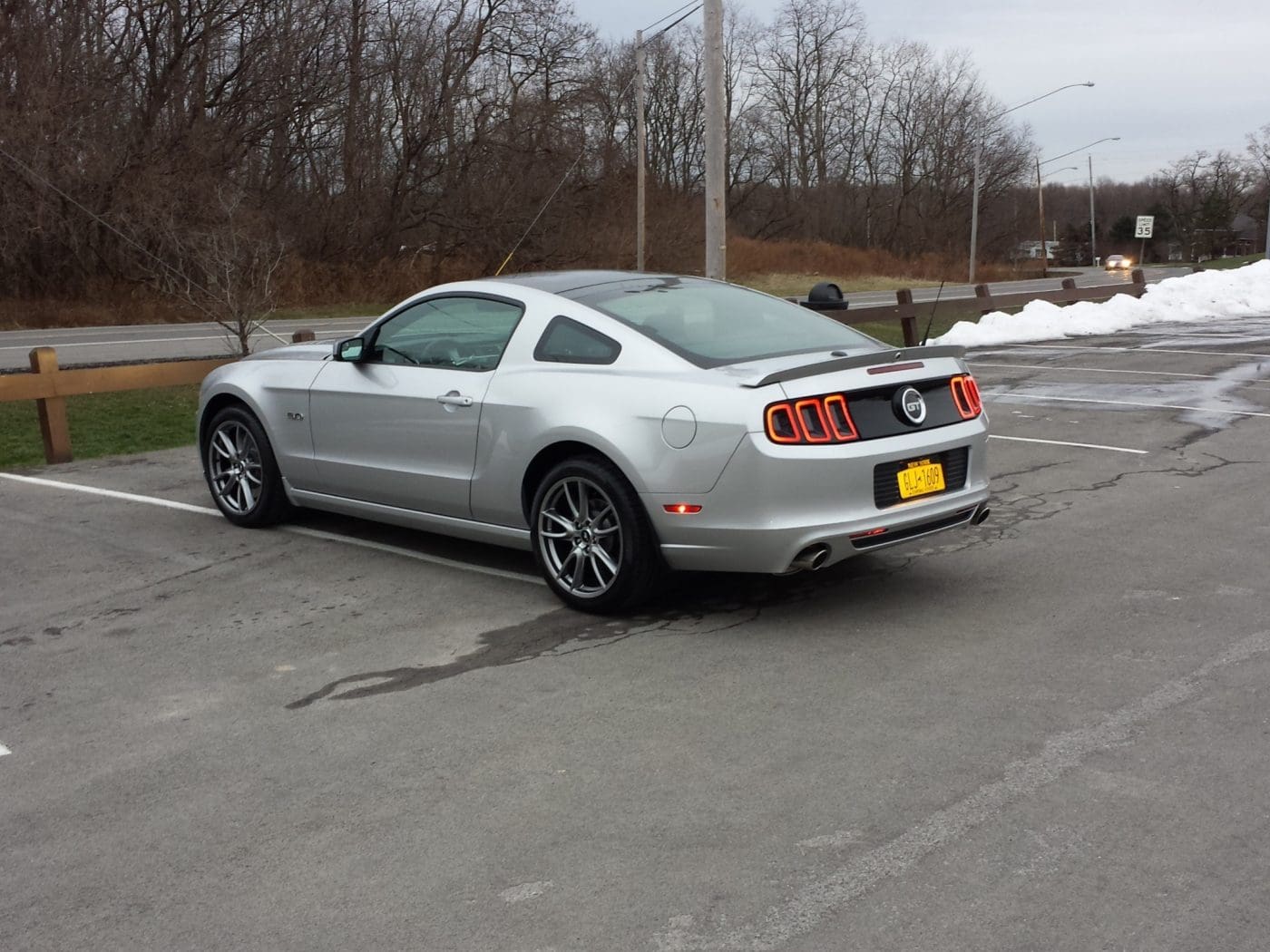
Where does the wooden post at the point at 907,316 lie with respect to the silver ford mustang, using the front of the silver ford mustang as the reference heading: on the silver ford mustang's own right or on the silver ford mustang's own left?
on the silver ford mustang's own right

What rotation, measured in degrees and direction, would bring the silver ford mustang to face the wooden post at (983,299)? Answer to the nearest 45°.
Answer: approximately 45° to its right

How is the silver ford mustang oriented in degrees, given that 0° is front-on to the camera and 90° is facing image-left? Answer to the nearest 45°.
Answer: approximately 135°

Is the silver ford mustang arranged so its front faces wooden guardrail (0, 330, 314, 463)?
yes

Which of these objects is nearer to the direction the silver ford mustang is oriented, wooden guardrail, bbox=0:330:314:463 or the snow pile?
the wooden guardrail

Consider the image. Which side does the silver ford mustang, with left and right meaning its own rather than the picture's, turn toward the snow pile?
right

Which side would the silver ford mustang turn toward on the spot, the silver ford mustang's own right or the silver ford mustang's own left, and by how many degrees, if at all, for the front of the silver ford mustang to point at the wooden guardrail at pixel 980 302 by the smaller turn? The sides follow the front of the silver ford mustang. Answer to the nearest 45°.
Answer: approximately 45° to the silver ford mustang's own right

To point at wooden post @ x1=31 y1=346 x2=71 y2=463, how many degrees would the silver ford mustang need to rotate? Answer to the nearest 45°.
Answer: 0° — it already faces it
